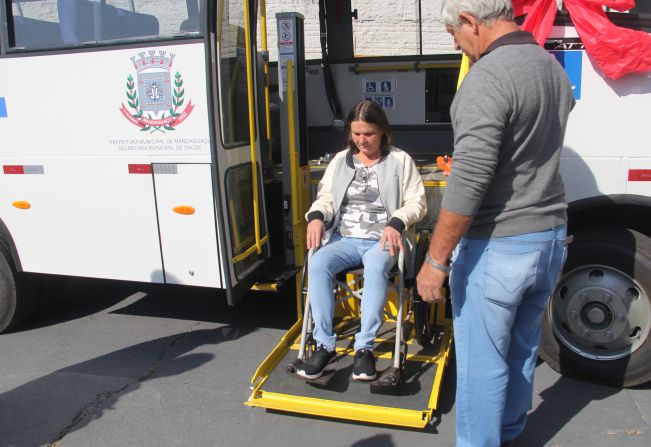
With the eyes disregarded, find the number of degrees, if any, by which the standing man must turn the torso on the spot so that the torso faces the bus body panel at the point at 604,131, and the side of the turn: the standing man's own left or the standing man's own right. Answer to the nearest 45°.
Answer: approximately 90° to the standing man's own right

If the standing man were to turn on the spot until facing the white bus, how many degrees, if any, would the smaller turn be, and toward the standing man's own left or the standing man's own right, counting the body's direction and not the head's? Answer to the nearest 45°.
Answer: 0° — they already face it

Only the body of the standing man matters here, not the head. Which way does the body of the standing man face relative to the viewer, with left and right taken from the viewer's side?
facing away from the viewer and to the left of the viewer

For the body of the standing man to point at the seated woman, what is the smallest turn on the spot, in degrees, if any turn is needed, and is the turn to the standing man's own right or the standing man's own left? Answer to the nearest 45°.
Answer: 0° — they already face them

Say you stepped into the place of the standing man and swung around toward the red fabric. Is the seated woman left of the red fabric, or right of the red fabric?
left

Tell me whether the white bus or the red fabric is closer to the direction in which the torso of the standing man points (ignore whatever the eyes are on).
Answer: the white bus

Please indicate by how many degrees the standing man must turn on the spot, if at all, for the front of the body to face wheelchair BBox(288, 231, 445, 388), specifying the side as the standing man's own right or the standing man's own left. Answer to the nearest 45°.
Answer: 0° — they already face it
